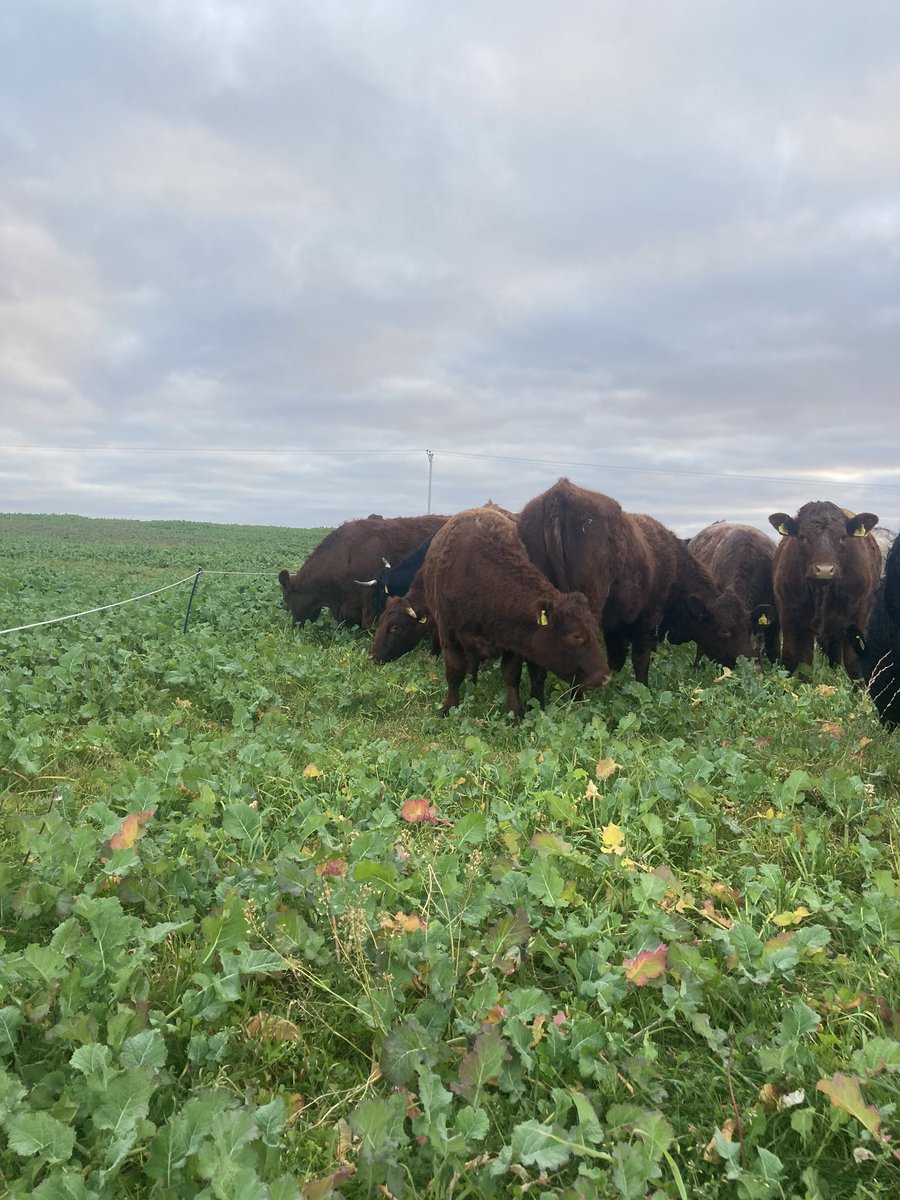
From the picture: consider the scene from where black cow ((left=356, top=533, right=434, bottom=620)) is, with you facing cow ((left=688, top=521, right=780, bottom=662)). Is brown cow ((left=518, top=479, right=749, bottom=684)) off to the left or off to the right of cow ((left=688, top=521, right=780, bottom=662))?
right

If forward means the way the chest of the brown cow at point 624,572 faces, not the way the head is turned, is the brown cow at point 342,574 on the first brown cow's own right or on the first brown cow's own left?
on the first brown cow's own left

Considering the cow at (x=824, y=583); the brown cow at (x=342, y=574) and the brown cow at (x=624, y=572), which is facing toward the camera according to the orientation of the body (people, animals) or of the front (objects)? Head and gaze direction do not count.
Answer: the cow

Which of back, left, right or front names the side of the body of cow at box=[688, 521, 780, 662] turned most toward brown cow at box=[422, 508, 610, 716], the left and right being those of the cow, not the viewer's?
right

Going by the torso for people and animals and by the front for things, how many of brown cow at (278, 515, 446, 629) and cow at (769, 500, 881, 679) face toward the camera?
1

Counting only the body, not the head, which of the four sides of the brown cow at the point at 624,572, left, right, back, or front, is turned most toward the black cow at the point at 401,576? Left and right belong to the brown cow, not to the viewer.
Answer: left

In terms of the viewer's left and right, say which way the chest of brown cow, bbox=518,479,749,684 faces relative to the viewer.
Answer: facing away from the viewer and to the right of the viewer

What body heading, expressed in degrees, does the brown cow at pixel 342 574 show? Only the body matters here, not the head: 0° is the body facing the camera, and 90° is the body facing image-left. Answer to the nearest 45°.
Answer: approximately 90°

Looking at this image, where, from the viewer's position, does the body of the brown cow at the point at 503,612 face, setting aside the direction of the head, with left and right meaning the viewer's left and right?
facing the viewer and to the right of the viewer

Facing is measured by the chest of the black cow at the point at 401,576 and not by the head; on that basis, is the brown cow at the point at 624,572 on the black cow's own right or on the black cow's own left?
on the black cow's own left

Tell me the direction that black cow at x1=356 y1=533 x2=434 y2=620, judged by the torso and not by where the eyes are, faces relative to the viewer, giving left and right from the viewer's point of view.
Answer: facing the viewer and to the left of the viewer

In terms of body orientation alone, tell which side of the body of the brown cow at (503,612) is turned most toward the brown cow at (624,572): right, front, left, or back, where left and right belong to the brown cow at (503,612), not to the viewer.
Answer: left

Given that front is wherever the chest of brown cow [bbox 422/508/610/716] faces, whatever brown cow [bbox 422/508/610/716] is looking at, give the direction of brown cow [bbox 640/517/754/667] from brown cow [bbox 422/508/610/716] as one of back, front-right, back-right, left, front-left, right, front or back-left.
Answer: left
